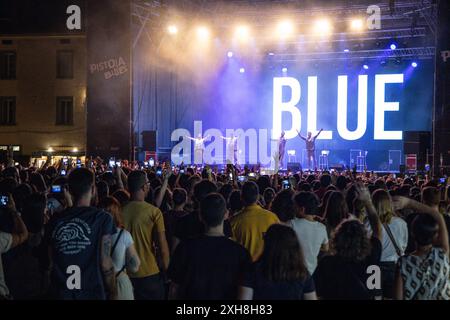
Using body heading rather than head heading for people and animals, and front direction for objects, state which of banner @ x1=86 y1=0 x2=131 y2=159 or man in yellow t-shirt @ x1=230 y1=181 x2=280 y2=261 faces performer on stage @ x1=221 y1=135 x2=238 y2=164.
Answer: the man in yellow t-shirt

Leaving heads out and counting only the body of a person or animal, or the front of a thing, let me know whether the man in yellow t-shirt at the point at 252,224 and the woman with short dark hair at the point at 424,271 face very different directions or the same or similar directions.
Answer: same or similar directions

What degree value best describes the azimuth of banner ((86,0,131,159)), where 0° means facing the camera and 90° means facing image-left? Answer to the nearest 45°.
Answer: approximately 0°

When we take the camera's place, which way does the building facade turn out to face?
facing the viewer

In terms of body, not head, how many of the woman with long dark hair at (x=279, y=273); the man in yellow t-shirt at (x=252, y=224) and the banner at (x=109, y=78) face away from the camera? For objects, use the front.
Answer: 2

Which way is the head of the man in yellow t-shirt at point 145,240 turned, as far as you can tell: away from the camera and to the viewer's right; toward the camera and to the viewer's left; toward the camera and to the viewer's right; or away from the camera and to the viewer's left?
away from the camera and to the viewer's right

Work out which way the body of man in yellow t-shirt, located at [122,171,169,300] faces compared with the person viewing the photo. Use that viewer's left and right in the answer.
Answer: facing away from the viewer and to the right of the viewer

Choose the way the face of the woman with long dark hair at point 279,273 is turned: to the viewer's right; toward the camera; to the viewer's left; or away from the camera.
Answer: away from the camera

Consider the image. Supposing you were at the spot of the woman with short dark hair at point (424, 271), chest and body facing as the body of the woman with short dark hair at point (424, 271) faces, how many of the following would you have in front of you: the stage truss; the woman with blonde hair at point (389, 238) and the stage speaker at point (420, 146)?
3

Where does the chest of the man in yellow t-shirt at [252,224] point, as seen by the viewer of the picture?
away from the camera

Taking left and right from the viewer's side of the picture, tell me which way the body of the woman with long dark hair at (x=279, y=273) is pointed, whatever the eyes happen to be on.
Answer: facing away from the viewer

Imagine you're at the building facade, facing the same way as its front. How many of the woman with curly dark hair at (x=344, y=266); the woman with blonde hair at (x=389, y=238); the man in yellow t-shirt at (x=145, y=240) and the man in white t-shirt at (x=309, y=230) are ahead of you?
4

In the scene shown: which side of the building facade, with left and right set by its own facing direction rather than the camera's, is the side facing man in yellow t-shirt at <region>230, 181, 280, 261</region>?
front

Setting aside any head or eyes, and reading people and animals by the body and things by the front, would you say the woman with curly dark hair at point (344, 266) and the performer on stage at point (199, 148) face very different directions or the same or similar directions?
very different directions

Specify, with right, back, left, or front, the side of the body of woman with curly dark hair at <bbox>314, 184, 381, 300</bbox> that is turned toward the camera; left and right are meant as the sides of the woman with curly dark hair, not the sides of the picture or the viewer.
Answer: back

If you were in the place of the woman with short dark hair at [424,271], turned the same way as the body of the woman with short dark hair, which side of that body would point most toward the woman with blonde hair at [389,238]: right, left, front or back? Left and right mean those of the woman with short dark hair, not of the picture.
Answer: front

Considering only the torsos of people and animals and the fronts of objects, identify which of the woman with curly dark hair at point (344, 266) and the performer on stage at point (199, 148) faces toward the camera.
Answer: the performer on stage

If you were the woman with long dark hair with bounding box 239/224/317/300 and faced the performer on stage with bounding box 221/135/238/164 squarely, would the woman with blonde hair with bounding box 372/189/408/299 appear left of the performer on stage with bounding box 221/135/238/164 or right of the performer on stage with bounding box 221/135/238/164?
right

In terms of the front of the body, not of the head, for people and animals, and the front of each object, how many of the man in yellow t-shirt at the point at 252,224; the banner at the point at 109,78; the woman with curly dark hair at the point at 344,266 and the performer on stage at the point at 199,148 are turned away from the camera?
2

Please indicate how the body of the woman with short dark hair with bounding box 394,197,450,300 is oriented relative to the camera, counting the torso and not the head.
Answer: away from the camera

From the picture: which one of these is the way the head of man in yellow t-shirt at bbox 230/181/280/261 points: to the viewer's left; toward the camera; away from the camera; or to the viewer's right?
away from the camera
